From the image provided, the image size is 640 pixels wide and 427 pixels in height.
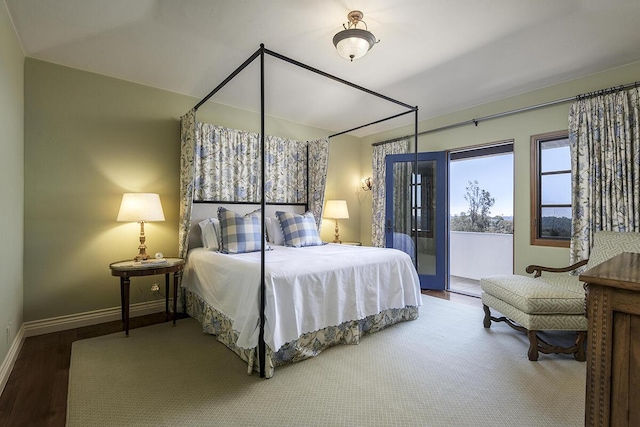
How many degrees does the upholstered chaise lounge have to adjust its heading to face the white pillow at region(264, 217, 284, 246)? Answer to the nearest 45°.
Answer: approximately 45° to its right

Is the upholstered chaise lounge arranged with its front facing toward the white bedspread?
yes

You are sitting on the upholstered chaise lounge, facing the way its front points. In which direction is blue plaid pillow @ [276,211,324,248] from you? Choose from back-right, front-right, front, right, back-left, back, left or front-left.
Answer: front-right

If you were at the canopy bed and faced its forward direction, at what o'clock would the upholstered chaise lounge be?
The upholstered chaise lounge is roughly at 11 o'clock from the canopy bed.

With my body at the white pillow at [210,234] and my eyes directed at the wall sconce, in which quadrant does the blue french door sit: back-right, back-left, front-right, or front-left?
front-right

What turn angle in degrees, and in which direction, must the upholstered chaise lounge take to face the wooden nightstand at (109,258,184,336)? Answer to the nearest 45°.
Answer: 0° — it already faces it

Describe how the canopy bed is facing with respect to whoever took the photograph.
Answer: facing the viewer and to the right of the viewer

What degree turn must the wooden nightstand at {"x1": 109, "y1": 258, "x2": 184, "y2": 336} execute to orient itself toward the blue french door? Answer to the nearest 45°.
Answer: approximately 45° to its left

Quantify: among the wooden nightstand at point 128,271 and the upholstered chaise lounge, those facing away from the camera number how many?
0

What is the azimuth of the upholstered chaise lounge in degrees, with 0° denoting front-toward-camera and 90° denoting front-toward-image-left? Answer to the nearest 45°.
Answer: approximately 45°

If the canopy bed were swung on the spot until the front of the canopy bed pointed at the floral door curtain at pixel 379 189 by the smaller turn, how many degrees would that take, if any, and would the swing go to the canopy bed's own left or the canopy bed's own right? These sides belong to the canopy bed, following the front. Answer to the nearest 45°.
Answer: approximately 90° to the canopy bed's own left

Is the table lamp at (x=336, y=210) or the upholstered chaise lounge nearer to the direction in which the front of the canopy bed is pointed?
the upholstered chaise lounge

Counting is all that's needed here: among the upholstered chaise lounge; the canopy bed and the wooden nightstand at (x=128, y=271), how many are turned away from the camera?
0

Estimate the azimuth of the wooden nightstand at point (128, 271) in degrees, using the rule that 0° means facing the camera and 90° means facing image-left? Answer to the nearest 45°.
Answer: approximately 315°

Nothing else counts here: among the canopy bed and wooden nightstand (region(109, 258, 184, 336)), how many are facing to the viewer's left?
0

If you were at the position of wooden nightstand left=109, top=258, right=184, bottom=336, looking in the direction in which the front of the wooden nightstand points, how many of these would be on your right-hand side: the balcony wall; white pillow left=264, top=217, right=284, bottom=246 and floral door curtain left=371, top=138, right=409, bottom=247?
0

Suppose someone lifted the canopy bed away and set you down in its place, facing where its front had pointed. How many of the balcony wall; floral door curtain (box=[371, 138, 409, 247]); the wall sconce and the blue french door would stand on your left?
4

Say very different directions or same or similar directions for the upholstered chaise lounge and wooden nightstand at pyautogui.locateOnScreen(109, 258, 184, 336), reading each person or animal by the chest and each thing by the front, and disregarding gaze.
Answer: very different directions

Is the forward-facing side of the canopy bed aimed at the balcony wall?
no
